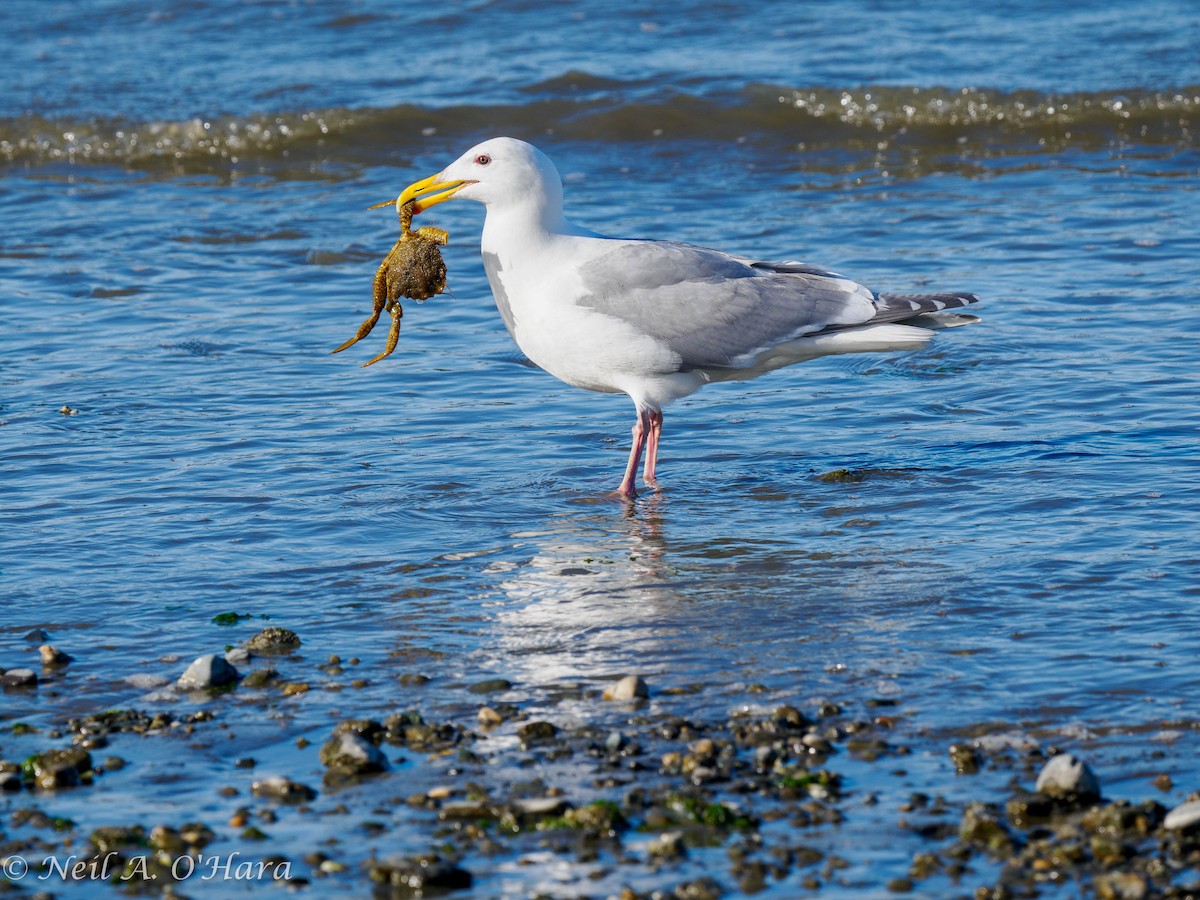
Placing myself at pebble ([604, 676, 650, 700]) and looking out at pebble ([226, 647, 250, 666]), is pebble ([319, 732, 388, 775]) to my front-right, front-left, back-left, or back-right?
front-left

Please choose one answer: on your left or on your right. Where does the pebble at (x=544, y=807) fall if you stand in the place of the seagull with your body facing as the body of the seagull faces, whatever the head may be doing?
on your left

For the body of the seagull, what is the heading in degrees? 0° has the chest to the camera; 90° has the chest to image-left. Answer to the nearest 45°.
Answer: approximately 90°

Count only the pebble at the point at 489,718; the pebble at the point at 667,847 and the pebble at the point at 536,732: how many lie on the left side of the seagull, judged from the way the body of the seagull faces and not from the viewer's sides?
3

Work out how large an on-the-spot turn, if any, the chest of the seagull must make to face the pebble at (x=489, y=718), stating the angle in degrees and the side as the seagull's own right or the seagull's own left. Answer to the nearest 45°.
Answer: approximately 90° to the seagull's own left

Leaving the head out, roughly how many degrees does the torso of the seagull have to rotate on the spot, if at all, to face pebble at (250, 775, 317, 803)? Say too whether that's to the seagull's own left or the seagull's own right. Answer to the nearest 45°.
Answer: approximately 90° to the seagull's own left

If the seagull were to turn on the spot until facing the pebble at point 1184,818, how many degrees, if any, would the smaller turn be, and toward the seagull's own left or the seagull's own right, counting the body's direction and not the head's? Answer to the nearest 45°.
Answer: approximately 90° to the seagull's own left

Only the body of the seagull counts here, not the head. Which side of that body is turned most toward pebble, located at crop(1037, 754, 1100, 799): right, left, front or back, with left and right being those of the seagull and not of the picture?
left

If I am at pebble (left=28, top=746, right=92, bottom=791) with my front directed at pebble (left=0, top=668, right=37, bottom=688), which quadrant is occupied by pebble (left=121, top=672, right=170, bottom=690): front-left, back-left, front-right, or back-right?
front-right

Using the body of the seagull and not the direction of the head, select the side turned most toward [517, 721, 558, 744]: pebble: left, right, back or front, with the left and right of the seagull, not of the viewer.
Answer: left

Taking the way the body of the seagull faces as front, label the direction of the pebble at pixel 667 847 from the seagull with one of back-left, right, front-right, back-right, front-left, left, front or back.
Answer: left

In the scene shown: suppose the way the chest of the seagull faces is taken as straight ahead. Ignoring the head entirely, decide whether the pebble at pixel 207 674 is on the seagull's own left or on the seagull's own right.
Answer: on the seagull's own left
